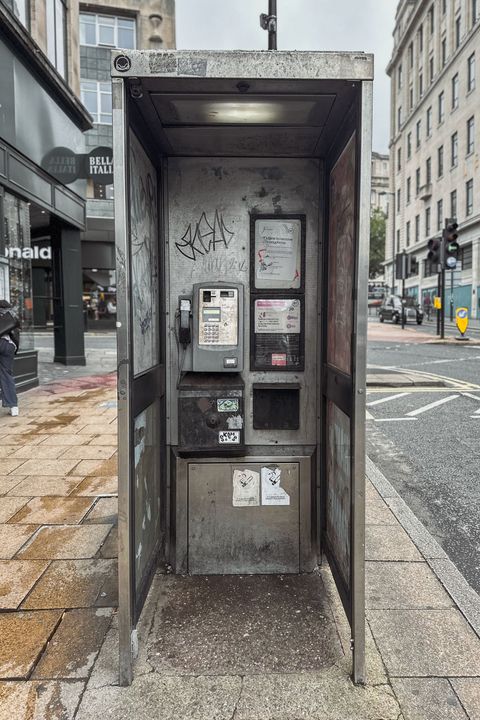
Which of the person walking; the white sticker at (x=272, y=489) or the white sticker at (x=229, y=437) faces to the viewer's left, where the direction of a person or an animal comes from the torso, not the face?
the person walking

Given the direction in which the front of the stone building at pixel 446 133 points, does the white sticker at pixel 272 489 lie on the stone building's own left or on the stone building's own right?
on the stone building's own left

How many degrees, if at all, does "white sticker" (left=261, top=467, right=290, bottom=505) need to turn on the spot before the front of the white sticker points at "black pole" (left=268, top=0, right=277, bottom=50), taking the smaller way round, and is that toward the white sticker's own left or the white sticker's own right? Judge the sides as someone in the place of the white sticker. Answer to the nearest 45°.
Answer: approximately 180°

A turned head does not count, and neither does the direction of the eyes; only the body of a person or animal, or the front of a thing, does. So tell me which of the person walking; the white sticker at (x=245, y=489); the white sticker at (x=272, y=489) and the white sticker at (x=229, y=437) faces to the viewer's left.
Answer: the person walking

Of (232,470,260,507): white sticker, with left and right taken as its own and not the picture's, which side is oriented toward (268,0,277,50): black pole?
back

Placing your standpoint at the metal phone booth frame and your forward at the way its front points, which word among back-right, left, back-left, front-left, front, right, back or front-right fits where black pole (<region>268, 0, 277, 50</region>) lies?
back

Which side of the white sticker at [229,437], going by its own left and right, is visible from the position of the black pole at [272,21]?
back

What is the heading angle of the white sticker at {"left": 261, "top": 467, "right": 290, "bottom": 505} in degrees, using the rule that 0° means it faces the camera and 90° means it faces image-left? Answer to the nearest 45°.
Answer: approximately 0°
